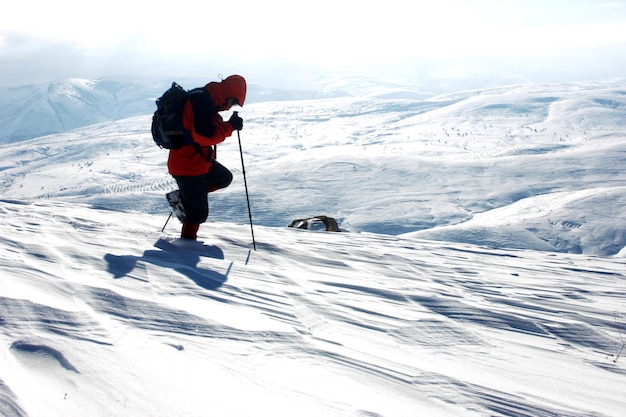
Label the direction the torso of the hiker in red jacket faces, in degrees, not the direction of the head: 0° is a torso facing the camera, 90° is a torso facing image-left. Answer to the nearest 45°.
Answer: approximately 270°
